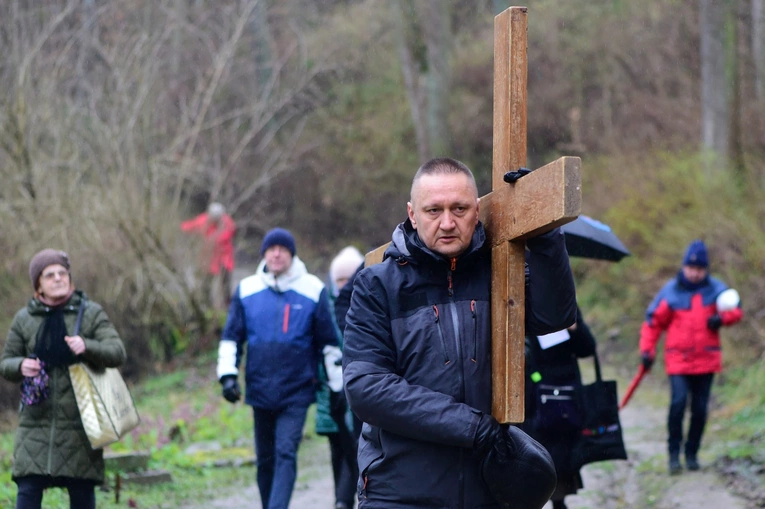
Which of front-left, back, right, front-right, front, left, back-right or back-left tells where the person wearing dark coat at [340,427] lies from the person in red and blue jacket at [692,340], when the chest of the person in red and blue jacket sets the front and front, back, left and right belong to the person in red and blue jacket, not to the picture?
front-right

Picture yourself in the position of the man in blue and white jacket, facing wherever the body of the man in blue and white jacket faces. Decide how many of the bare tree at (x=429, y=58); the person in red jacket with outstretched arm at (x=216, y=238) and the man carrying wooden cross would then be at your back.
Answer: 2

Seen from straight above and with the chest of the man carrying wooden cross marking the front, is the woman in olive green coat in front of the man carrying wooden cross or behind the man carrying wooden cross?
behind

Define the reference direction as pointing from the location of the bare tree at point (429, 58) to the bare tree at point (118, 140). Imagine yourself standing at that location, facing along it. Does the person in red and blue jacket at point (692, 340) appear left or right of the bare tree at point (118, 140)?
left

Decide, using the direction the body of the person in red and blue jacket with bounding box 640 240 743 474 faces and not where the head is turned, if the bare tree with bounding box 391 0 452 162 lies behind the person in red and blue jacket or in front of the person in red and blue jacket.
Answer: behind

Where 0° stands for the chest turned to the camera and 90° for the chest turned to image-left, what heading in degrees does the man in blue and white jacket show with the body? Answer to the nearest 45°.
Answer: approximately 0°

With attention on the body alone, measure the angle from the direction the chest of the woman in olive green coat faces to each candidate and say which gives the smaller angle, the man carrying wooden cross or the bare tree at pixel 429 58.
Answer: the man carrying wooden cross

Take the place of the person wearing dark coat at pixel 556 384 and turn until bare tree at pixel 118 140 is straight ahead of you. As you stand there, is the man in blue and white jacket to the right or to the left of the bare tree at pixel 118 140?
left

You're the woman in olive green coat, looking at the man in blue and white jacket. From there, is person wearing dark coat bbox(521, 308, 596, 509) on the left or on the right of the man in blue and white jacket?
right

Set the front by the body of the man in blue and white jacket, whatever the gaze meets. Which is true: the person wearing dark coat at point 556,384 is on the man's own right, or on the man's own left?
on the man's own left
